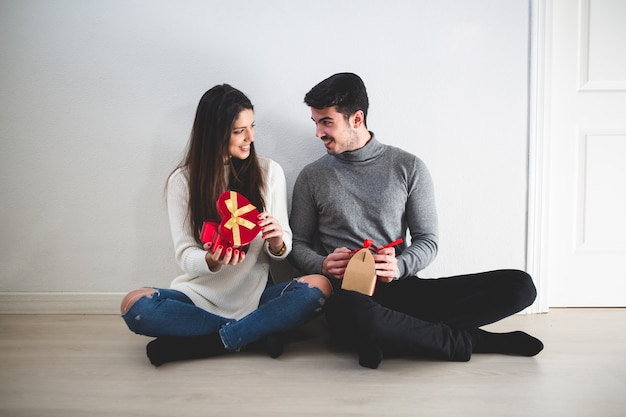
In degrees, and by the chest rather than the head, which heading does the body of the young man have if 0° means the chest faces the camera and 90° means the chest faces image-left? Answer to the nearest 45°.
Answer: approximately 0°

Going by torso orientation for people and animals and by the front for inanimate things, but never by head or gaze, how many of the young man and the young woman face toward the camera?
2

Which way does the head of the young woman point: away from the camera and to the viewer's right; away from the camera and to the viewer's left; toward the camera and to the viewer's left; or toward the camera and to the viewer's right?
toward the camera and to the viewer's right

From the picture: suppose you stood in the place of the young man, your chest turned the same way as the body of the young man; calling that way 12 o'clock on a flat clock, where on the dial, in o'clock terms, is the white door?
The white door is roughly at 8 o'clock from the young man.
